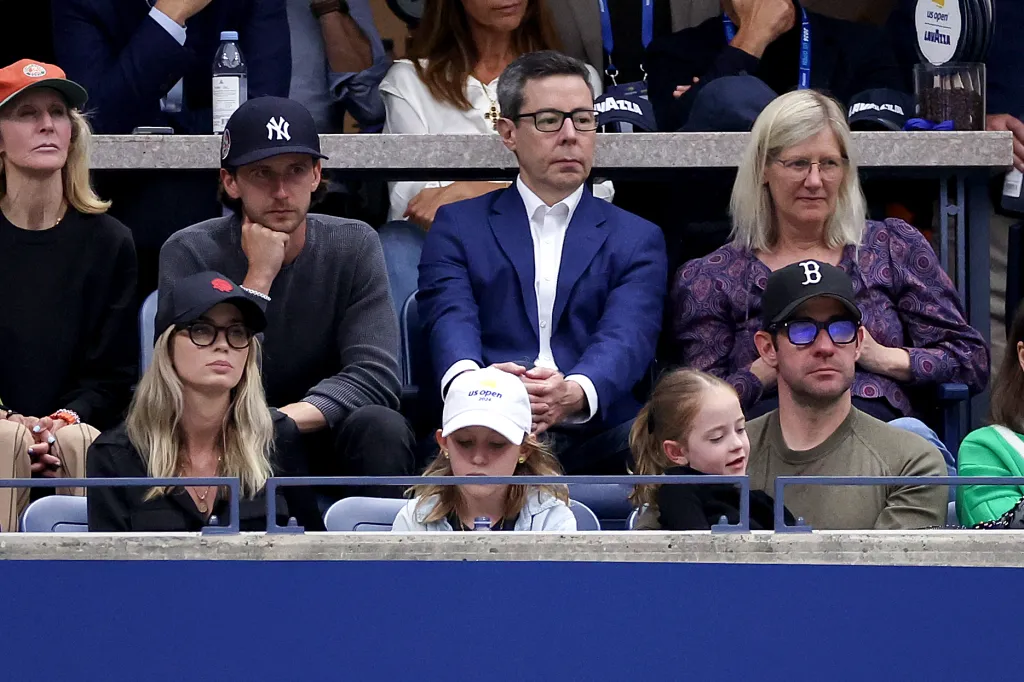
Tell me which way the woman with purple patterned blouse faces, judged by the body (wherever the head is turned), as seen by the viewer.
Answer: toward the camera

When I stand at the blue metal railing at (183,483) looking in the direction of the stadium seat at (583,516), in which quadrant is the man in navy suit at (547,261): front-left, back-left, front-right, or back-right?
front-left

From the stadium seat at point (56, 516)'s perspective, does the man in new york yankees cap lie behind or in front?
behind

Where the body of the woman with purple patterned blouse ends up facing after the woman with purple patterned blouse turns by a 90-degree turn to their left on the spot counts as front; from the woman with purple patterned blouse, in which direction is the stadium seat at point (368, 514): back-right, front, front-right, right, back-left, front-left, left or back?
back-right

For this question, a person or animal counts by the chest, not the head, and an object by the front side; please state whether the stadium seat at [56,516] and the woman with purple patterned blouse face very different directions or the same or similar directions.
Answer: same or similar directions

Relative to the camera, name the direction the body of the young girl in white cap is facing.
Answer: toward the camera

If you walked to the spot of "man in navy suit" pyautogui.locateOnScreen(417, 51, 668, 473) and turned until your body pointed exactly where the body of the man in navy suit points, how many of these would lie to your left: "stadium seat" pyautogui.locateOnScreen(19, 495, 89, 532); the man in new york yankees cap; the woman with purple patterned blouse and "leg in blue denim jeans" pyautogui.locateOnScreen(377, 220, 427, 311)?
1

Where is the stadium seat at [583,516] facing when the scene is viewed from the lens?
facing the viewer

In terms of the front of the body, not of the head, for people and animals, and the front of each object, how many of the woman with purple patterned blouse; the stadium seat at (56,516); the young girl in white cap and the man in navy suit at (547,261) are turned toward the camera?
4

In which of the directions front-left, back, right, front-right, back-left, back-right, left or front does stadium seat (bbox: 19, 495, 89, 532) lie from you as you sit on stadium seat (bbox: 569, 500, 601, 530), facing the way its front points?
right

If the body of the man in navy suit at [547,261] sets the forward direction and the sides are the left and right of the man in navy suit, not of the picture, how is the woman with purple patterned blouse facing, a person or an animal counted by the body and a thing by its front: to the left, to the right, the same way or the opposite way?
the same way
